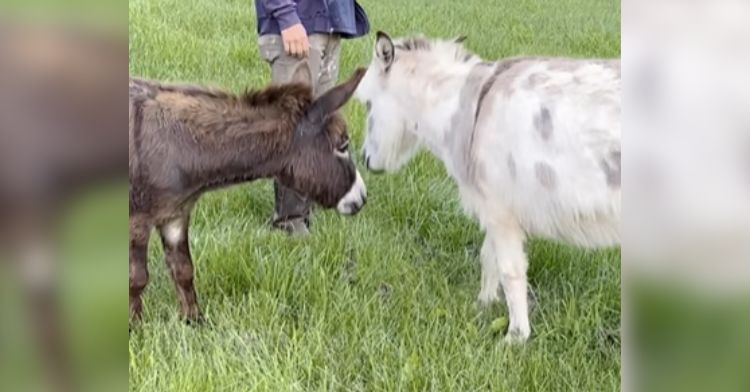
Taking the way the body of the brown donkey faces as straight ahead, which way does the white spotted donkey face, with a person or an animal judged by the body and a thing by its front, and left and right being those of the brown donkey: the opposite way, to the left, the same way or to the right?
the opposite way

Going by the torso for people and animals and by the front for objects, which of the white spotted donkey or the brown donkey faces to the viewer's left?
the white spotted donkey

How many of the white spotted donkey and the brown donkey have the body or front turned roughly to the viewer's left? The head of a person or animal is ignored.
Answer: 1

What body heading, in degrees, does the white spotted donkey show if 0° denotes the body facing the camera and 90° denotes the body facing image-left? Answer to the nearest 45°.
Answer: approximately 90°

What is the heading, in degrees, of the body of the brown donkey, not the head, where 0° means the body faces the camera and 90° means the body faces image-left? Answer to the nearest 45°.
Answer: approximately 270°
